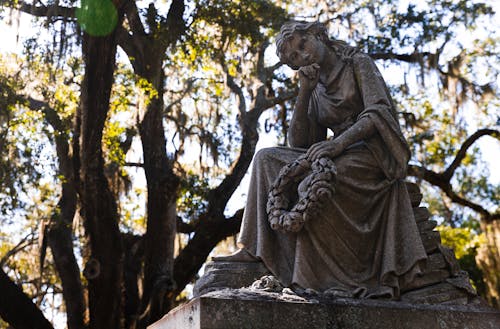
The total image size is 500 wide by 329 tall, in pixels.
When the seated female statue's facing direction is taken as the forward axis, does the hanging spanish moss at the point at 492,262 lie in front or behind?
behind

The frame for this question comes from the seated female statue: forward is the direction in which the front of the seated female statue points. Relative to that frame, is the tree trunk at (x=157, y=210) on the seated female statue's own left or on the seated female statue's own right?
on the seated female statue's own right

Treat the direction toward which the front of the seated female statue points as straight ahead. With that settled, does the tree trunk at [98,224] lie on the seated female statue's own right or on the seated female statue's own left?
on the seated female statue's own right

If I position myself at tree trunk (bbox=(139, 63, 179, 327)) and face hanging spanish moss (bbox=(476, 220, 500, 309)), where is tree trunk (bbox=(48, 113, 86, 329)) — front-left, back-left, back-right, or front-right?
back-left

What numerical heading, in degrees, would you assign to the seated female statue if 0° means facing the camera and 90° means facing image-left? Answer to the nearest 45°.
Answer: approximately 45°

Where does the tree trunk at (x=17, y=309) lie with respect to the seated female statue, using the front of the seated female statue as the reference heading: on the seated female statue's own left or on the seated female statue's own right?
on the seated female statue's own right
